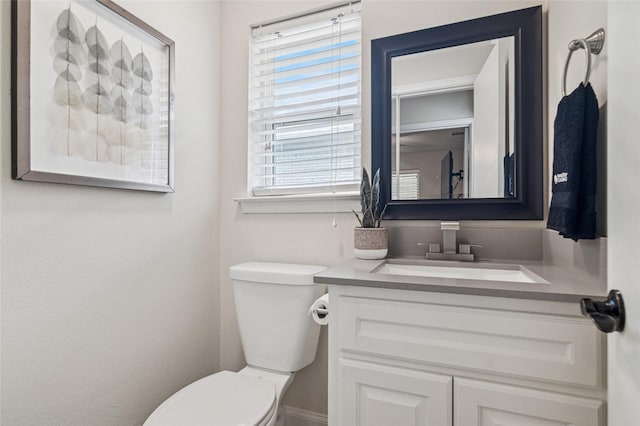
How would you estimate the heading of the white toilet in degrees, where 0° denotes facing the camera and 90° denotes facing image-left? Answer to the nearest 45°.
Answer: approximately 45°

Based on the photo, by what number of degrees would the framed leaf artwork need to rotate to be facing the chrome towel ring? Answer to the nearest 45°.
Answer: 0° — it already faces it

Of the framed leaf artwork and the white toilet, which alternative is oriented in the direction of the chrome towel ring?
the framed leaf artwork

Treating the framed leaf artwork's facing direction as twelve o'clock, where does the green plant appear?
The green plant is roughly at 11 o'clock from the framed leaf artwork.

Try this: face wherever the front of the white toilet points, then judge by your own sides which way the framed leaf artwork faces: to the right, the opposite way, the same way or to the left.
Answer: to the left
